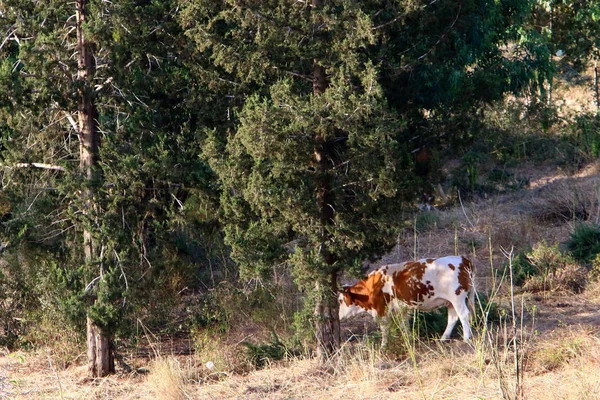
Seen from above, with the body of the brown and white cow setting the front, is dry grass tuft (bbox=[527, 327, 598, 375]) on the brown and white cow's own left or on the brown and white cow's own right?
on the brown and white cow's own left

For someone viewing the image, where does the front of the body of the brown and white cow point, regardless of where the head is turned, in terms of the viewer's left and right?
facing to the left of the viewer

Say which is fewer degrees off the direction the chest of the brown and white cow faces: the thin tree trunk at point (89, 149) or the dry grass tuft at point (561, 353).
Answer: the thin tree trunk

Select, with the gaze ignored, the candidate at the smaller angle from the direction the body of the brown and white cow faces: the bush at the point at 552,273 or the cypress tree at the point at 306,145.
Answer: the cypress tree

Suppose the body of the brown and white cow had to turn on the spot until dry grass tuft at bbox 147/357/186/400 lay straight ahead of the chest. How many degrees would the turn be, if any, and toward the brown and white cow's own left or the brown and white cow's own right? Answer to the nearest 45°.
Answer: approximately 45° to the brown and white cow's own left

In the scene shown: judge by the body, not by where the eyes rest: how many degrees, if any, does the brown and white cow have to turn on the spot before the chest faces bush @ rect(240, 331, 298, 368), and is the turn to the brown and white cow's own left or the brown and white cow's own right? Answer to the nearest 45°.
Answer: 0° — it already faces it

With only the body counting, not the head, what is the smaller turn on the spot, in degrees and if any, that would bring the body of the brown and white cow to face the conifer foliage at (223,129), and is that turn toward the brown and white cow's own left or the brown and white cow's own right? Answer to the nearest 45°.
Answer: approximately 45° to the brown and white cow's own left

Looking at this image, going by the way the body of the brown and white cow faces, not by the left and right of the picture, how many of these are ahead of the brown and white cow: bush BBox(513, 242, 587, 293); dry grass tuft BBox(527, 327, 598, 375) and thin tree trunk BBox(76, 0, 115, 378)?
1

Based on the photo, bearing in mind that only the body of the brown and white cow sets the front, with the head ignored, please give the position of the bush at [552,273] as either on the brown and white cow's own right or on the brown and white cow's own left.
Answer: on the brown and white cow's own right

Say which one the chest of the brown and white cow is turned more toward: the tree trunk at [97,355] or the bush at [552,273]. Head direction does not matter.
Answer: the tree trunk

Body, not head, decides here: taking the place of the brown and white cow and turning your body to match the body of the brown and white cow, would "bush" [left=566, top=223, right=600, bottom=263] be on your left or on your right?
on your right

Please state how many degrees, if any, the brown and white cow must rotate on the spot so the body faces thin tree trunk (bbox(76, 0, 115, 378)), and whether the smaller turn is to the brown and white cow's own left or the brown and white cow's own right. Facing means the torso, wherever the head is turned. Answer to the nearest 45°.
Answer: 0° — it already faces it

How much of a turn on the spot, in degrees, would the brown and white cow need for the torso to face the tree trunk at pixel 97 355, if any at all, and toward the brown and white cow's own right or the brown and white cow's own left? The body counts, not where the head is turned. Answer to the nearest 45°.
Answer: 0° — it already faces it

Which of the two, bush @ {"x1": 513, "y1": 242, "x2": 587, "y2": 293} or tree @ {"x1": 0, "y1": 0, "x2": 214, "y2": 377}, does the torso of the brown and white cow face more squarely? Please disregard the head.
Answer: the tree
